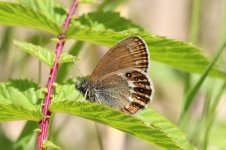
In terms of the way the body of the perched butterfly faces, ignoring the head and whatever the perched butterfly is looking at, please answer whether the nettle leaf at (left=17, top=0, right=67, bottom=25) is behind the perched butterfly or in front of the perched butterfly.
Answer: in front

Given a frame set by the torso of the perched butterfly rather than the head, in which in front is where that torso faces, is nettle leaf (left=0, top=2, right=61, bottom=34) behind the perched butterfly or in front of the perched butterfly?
in front

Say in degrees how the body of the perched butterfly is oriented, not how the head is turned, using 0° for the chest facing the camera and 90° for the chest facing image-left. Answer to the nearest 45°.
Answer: approximately 90°

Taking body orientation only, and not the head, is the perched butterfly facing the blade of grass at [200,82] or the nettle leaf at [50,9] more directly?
the nettle leaf

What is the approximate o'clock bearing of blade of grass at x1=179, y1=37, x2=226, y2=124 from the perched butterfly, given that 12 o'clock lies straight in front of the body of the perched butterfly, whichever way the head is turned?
The blade of grass is roughly at 6 o'clock from the perched butterfly.
